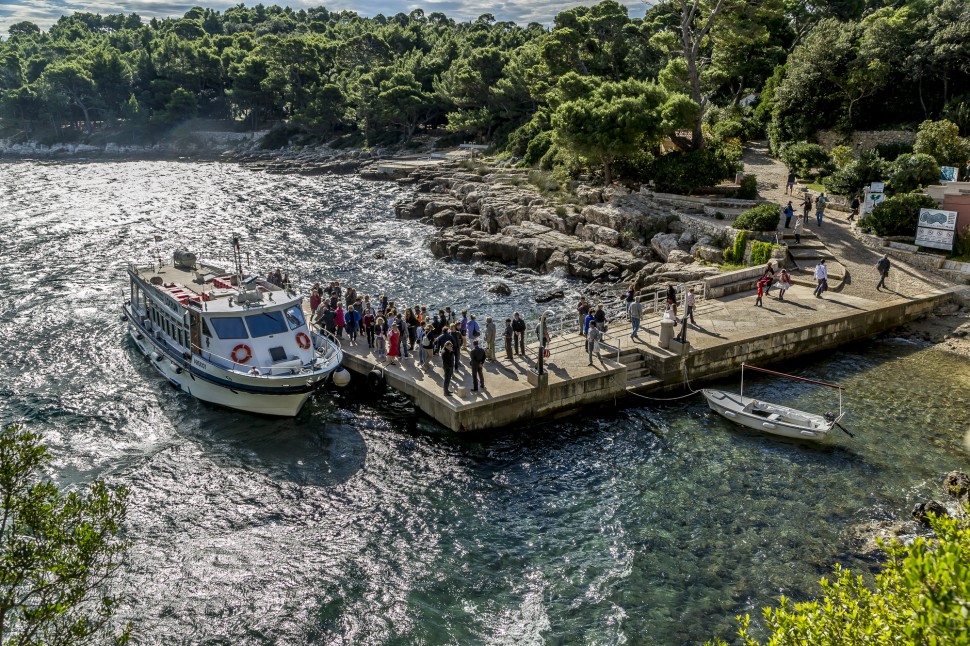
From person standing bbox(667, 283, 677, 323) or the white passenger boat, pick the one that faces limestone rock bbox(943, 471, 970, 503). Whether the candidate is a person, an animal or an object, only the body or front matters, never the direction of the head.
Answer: the white passenger boat

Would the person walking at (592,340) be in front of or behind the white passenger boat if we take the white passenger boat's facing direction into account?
in front

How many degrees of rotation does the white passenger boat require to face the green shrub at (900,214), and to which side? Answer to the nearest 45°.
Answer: approximately 45° to its left

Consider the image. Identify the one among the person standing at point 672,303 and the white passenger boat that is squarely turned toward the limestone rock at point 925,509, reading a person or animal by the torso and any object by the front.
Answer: the white passenger boat

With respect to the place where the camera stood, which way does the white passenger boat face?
facing the viewer and to the right of the viewer
